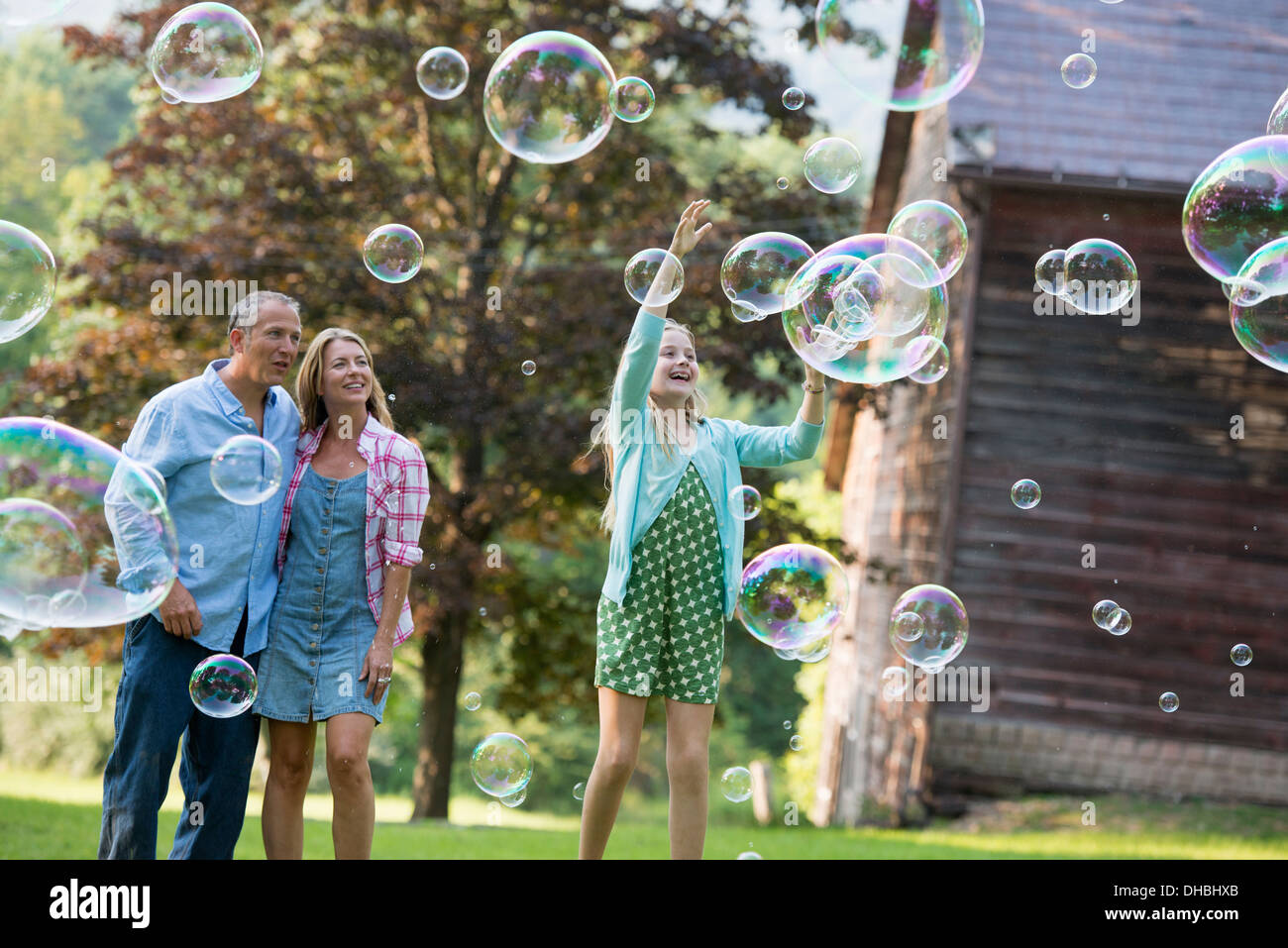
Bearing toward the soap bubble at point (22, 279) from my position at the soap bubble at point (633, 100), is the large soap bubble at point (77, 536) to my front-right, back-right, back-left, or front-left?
front-left

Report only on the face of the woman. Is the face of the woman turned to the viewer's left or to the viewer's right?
to the viewer's right

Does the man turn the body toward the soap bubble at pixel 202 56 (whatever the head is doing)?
no

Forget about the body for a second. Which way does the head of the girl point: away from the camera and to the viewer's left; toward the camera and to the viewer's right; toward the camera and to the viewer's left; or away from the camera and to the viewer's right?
toward the camera and to the viewer's right

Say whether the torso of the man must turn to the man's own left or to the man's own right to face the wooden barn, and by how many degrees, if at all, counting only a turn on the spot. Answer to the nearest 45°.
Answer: approximately 90° to the man's own left

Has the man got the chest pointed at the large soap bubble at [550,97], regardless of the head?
no

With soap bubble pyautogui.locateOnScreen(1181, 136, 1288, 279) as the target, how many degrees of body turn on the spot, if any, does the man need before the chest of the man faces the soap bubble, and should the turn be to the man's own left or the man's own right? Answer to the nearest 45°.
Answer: approximately 45° to the man's own left

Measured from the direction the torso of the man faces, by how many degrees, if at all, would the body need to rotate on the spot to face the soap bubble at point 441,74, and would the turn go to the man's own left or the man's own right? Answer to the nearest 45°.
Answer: approximately 45° to the man's own left

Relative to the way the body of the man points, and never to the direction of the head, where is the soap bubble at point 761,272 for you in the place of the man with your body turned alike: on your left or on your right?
on your left

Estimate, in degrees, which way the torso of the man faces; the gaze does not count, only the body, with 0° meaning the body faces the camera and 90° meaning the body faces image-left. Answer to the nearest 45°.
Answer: approximately 315°

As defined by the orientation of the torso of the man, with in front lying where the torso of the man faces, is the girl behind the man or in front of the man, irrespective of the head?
in front

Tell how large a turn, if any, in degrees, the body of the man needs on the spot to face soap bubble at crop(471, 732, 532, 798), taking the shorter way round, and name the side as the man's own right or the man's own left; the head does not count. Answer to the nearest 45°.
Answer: approximately 90° to the man's own left
